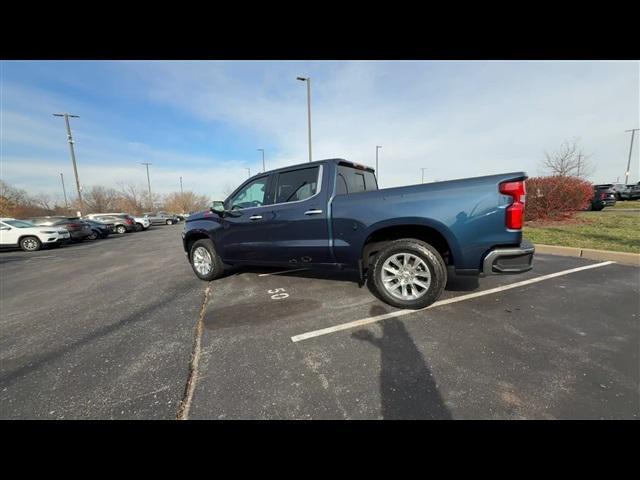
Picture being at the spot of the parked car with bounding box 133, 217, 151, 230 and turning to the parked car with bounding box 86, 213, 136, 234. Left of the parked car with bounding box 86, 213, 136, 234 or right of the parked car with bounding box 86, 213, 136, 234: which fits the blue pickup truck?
left

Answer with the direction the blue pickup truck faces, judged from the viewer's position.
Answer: facing away from the viewer and to the left of the viewer

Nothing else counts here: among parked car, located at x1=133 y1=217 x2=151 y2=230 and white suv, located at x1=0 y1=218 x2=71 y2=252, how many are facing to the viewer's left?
0

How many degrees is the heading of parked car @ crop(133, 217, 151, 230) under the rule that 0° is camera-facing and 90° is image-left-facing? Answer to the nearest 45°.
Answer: approximately 315°

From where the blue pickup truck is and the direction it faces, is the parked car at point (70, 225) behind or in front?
in front

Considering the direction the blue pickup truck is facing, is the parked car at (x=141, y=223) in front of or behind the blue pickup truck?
in front

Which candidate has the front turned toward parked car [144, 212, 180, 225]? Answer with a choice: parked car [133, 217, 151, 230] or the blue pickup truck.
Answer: the blue pickup truck

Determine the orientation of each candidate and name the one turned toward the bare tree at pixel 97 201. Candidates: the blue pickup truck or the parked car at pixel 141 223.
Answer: the blue pickup truck

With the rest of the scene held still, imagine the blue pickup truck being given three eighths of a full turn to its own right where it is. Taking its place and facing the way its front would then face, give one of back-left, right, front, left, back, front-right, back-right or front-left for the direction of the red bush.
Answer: front-left

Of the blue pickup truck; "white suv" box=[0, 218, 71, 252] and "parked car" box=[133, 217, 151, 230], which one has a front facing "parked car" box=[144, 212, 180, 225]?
the blue pickup truck
